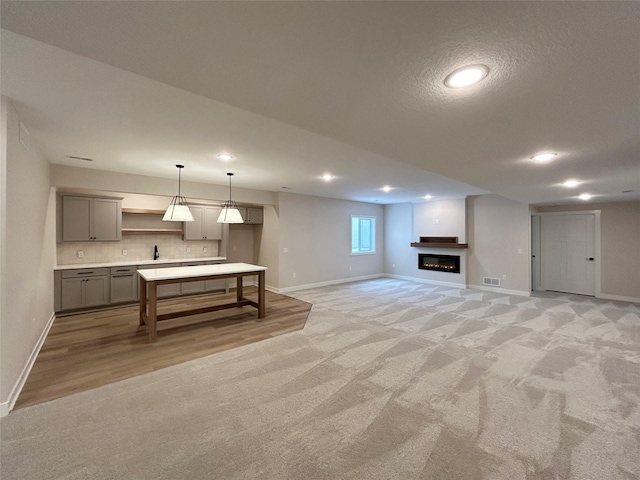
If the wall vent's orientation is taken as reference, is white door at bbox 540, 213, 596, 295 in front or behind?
behind

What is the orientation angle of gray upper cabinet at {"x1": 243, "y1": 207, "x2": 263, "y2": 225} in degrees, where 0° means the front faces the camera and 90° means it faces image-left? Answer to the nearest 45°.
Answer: approximately 0°

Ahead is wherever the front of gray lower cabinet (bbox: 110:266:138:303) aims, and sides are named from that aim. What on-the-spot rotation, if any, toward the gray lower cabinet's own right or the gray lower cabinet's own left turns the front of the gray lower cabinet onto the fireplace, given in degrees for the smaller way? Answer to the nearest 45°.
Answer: approximately 90° to the gray lower cabinet's own left

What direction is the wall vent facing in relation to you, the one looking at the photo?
facing the viewer and to the left of the viewer

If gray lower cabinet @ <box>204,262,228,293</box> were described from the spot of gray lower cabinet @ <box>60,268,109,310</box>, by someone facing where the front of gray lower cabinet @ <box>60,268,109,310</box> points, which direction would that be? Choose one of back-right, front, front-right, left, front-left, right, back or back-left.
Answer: left

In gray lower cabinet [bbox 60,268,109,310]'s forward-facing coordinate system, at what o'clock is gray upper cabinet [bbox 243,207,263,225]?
The gray upper cabinet is roughly at 9 o'clock from the gray lower cabinet.

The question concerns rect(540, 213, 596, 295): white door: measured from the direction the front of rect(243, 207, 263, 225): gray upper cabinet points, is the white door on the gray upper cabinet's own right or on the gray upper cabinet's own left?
on the gray upper cabinet's own left

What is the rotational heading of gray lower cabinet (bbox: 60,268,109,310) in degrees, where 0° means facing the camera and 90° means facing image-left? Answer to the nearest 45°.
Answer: approximately 0°

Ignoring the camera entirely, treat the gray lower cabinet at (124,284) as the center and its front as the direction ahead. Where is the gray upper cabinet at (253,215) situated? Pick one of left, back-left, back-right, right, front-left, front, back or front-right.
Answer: left

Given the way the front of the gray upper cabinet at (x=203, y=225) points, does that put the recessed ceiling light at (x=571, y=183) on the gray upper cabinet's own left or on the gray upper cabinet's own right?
on the gray upper cabinet's own left
